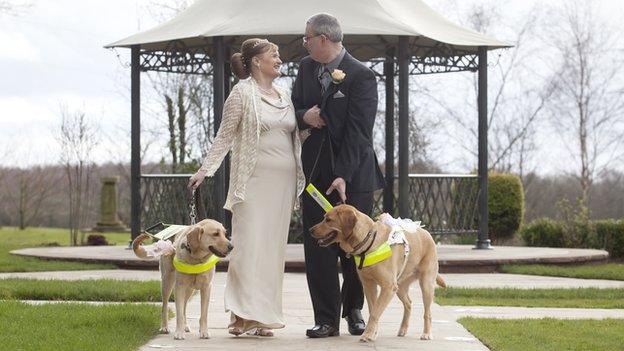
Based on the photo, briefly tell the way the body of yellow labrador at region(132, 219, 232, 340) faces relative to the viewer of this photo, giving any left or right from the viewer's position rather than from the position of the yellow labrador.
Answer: facing the viewer and to the right of the viewer

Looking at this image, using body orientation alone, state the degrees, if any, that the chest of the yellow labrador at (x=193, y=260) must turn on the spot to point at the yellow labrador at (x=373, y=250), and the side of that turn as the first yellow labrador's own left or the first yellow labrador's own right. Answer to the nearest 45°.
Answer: approximately 45° to the first yellow labrador's own left

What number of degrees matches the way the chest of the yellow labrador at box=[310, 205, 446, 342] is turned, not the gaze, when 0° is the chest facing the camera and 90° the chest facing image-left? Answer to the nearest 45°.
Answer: approximately 45°

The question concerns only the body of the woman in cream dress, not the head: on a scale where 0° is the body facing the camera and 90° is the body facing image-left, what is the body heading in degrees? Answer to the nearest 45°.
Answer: approximately 315°

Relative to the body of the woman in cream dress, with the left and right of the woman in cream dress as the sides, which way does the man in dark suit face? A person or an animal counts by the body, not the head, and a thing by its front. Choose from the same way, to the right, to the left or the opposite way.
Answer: to the right

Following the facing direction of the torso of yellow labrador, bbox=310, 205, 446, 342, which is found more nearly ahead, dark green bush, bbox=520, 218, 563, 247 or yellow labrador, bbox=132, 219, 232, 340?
the yellow labrador

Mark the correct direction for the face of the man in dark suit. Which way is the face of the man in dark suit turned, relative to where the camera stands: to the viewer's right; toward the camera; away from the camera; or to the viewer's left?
to the viewer's left

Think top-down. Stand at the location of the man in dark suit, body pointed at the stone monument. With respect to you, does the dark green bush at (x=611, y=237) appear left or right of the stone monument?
right

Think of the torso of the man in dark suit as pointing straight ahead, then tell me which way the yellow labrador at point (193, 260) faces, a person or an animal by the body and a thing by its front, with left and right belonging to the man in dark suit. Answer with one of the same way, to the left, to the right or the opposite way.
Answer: to the left

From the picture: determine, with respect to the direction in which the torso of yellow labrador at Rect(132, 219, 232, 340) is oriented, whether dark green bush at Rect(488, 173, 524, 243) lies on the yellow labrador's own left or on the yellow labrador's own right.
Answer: on the yellow labrador's own left
